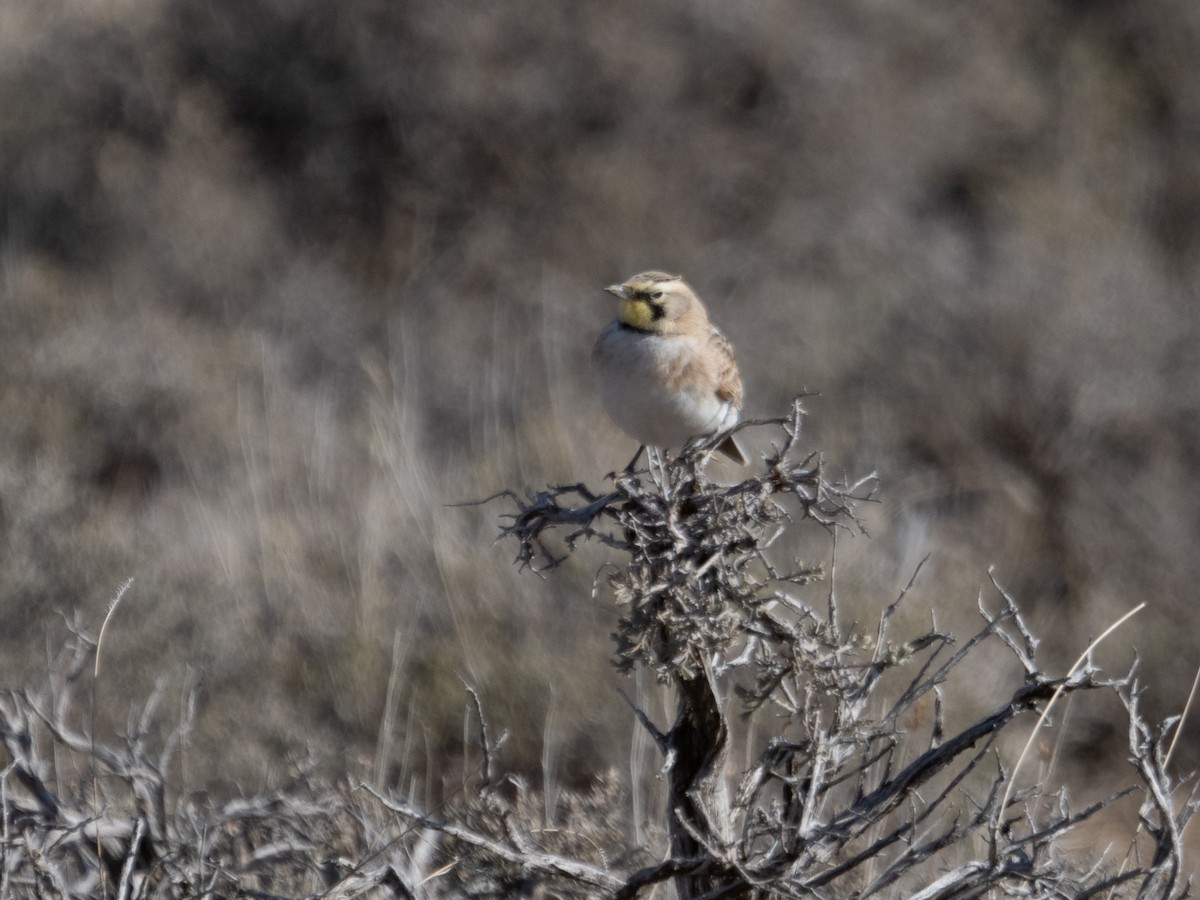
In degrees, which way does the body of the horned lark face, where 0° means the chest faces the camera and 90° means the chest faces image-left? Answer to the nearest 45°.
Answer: approximately 45°
